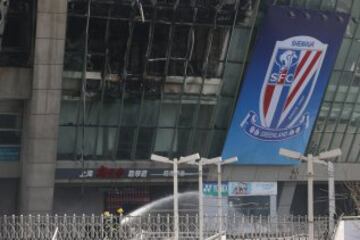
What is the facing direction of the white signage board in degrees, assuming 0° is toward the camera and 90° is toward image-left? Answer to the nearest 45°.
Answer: approximately 0°

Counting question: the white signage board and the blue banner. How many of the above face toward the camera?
2
